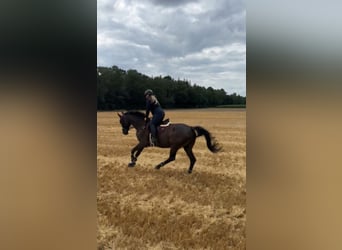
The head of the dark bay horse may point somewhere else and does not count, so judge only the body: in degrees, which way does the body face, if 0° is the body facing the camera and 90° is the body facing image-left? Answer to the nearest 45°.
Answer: approximately 90°
